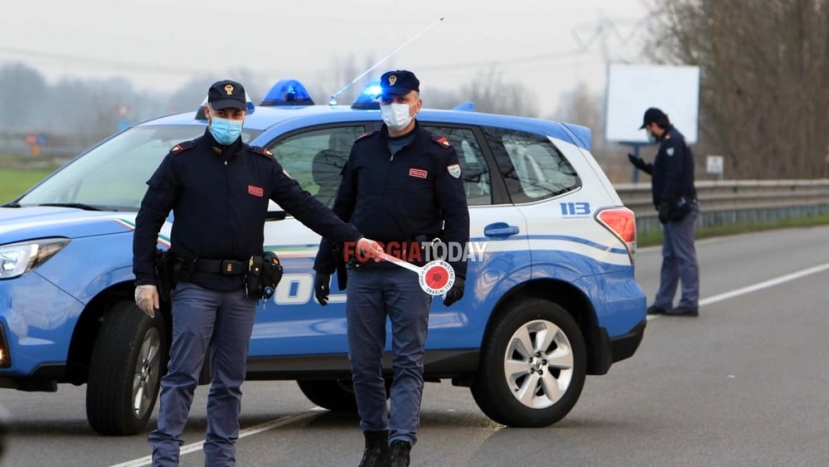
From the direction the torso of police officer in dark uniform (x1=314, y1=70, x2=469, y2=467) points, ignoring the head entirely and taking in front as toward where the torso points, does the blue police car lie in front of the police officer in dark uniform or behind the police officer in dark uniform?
behind

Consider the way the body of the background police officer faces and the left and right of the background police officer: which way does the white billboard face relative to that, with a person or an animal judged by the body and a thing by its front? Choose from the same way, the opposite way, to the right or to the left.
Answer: to the left

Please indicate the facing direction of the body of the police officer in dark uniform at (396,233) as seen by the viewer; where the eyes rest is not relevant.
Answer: toward the camera

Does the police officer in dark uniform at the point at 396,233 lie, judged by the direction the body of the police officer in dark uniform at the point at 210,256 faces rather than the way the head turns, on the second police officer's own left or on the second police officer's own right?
on the second police officer's own left

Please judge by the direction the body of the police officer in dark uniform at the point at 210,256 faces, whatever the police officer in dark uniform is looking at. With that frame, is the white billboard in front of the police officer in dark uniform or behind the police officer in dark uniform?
behind

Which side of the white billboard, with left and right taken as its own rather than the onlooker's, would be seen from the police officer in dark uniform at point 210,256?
front

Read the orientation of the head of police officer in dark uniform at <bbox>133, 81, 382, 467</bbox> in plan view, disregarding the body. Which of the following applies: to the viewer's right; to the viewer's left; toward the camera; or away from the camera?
toward the camera

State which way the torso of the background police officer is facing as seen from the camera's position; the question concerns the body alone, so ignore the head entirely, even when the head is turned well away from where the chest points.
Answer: to the viewer's left

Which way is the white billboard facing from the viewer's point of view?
toward the camera

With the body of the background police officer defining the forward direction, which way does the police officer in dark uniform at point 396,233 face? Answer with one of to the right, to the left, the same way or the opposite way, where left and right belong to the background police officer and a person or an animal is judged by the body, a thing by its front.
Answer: to the left

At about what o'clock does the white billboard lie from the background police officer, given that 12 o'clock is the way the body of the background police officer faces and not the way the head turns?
The white billboard is roughly at 3 o'clock from the background police officer.

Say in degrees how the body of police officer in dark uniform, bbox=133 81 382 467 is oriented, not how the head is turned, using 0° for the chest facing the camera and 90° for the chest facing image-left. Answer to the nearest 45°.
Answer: approximately 0°

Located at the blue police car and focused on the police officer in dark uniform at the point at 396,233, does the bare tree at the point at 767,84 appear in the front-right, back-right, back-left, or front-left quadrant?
back-left

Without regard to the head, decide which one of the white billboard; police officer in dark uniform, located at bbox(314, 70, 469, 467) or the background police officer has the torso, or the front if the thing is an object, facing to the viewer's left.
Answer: the background police officer

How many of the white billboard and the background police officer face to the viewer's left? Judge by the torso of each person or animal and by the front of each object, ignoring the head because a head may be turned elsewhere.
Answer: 1

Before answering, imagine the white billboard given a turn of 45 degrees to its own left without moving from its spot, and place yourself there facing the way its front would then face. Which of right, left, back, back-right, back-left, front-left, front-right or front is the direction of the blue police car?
front-right

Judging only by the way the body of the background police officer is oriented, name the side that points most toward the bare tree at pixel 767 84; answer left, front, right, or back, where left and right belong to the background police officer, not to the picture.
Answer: right
